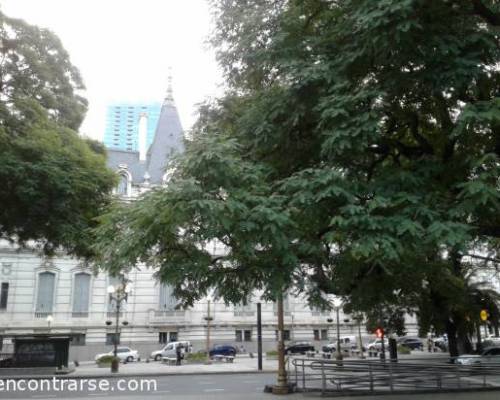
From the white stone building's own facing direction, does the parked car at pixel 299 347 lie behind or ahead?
ahead

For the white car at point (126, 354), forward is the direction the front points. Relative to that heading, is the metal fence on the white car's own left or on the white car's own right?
on the white car's own left

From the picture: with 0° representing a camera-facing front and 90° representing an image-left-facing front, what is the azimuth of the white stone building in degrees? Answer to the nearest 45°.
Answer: approximately 315°

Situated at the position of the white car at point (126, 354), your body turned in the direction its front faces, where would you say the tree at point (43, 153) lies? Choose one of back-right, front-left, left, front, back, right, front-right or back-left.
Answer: left

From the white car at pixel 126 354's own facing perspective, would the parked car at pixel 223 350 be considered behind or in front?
behind

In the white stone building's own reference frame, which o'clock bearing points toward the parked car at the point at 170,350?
The parked car is roughly at 11 o'clock from the white stone building.

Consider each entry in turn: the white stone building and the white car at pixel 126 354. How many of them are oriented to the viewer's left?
1

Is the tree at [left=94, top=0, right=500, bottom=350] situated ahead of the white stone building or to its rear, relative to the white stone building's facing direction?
ahead

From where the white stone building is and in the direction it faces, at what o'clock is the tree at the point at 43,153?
The tree is roughly at 1 o'clock from the white stone building.

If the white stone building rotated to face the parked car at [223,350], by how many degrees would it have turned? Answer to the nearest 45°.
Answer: approximately 45° to its left

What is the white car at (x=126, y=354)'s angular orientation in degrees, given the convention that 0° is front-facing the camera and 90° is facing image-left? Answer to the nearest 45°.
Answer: approximately 90°

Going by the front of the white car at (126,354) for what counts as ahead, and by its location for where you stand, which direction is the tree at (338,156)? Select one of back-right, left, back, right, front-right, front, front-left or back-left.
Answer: left
